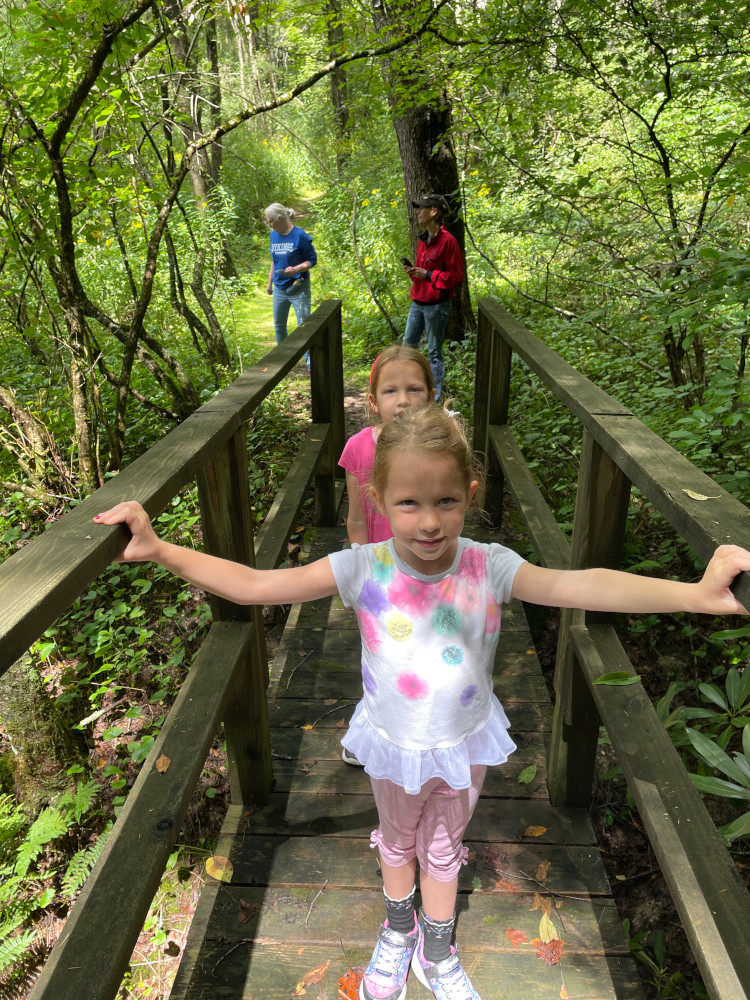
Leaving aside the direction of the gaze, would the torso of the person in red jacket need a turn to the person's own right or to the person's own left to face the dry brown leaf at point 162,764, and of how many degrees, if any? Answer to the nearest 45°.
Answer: approximately 45° to the person's own left

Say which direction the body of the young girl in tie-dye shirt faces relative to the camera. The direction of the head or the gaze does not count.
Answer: toward the camera

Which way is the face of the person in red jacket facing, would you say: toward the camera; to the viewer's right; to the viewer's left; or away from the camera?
to the viewer's left

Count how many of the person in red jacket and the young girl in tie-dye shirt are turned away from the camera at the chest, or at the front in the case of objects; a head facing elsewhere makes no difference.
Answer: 0

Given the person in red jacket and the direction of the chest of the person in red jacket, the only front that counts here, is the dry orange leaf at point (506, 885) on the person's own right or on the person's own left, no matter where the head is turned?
on the person's own left

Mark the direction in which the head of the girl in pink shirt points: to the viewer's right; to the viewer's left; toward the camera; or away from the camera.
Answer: toward the camera

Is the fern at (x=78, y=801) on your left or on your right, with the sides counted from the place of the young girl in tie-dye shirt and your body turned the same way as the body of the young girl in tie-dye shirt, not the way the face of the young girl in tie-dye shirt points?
on your right

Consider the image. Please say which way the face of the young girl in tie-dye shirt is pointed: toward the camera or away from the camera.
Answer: toward the camera
